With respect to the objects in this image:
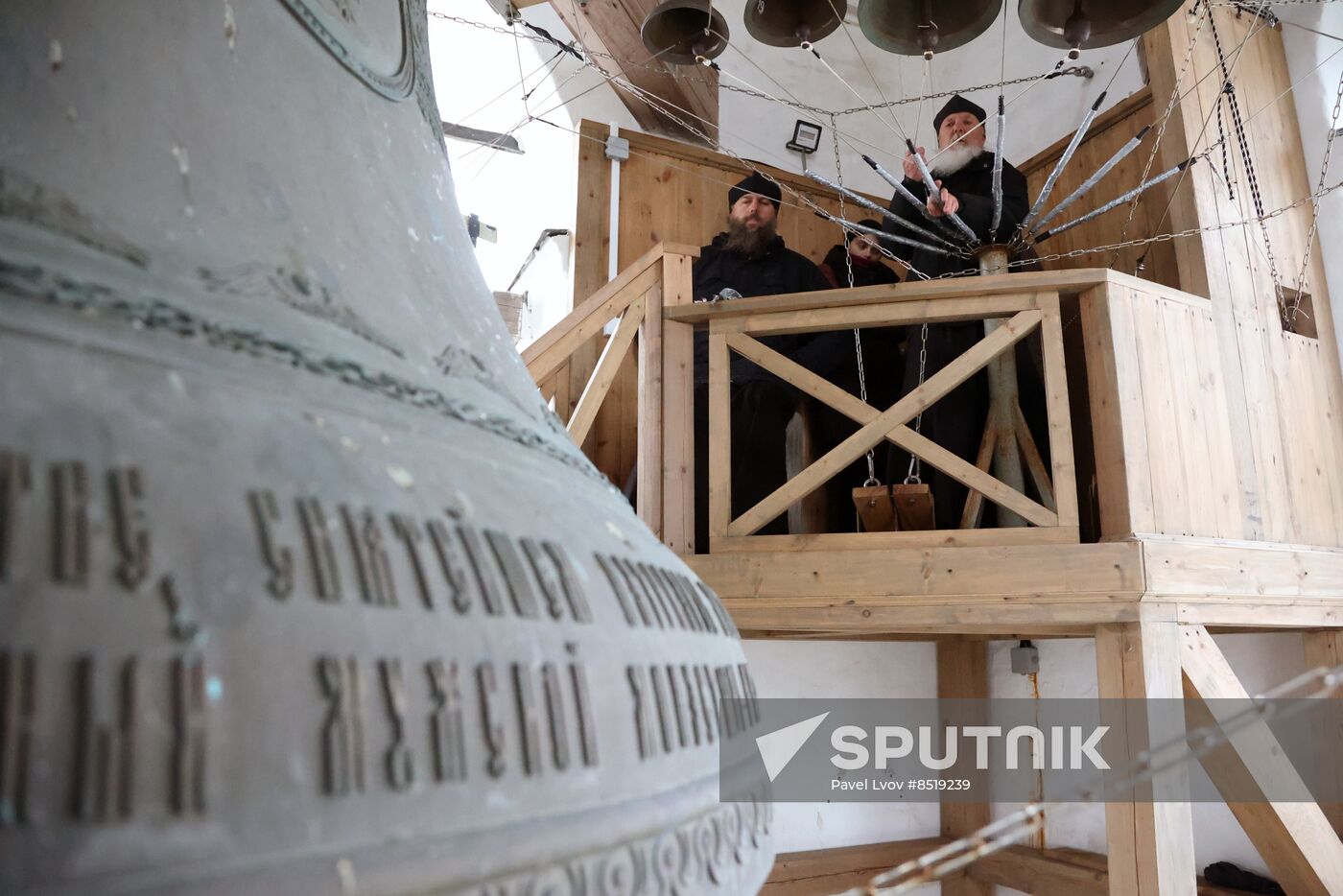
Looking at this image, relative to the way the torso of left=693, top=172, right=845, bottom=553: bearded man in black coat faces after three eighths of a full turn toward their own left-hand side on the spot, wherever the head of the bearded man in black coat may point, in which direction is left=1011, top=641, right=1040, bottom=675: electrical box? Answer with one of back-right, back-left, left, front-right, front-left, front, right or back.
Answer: front

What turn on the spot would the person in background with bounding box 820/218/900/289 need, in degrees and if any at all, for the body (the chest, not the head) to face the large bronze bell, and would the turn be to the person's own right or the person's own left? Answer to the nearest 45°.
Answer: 0° — they already face it

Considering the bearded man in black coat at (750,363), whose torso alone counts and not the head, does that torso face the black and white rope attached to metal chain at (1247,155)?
no

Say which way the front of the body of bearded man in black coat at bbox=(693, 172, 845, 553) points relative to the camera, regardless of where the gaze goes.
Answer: toward the camera

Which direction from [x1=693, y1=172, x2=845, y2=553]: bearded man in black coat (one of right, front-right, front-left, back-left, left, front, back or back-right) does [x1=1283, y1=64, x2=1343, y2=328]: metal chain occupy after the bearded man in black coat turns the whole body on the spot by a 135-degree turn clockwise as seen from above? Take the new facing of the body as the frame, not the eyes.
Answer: back-right

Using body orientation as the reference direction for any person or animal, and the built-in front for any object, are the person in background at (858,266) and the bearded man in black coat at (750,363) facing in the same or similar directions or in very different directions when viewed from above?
same or similar directions

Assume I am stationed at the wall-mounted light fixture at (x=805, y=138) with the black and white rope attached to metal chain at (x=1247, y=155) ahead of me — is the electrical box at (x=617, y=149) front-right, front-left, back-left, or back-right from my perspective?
back-right

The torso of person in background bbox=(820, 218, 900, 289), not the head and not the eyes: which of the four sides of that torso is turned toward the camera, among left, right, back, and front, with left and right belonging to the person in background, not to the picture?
front

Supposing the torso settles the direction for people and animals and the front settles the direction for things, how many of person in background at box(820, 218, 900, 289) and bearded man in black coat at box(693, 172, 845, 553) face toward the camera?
2
